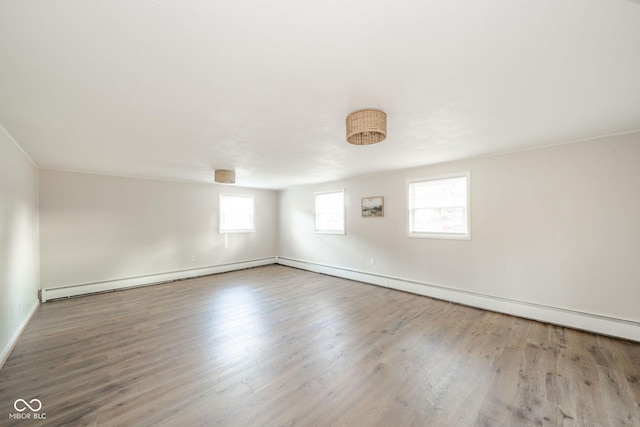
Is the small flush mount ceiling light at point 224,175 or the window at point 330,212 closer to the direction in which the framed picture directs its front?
the small flush mount ceiling light

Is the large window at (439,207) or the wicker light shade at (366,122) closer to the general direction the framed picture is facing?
the wicker light shade

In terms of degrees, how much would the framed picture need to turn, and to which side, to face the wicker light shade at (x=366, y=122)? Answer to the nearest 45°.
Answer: approximately 45° to its left

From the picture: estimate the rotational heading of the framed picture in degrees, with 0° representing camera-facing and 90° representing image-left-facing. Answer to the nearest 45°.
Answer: approximately 45°

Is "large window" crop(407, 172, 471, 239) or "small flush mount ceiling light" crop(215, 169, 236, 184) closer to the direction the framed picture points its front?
the small flush mount ceiling light

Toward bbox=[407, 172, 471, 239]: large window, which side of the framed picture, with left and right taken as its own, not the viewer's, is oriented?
left

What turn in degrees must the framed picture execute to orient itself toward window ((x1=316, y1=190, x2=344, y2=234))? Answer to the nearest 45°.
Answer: approximately 90° to its right

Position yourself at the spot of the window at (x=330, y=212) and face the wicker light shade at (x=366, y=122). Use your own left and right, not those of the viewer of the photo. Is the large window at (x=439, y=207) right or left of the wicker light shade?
left
